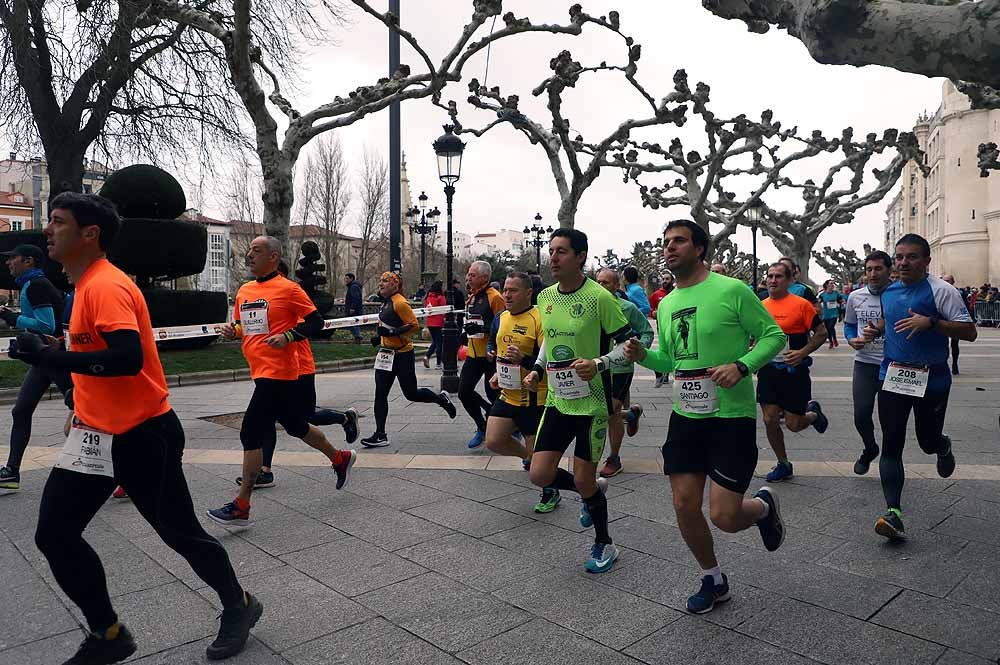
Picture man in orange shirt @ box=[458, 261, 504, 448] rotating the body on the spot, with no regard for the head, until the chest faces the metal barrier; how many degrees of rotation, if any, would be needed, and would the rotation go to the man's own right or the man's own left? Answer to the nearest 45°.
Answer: approximately 180°

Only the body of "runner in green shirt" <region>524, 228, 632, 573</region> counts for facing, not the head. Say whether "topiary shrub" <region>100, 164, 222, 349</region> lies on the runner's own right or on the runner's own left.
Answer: on the runner's own right

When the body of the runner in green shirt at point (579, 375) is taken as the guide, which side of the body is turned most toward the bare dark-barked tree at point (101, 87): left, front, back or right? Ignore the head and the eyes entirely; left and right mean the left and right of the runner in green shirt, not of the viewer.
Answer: right

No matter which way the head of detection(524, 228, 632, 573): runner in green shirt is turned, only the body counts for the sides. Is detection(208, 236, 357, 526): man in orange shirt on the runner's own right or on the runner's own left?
on the runner's own right

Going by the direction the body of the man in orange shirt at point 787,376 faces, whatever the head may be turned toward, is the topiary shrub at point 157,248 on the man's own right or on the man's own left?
on the man's own right

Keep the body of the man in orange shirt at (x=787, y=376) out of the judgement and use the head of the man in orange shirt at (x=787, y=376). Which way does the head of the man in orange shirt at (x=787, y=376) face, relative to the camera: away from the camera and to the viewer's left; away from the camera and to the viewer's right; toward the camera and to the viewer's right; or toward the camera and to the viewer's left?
toward the camera and to the viewer's left

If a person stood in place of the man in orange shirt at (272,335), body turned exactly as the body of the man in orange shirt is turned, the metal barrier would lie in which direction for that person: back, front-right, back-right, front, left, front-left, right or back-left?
back

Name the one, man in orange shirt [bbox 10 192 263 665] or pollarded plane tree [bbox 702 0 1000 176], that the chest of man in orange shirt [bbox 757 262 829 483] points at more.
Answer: the man in orange shirt

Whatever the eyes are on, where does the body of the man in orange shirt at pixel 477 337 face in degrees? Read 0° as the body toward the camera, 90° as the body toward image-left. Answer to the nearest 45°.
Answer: approximately 45°

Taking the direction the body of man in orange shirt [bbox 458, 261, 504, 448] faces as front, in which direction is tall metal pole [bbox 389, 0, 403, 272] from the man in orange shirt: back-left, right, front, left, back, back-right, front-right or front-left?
back-right

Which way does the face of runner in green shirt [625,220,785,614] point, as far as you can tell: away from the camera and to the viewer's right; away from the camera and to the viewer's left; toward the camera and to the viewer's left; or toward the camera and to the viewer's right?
toward the camera and to the viewer's left

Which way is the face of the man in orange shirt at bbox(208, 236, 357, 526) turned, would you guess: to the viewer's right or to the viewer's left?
to the viewer's left

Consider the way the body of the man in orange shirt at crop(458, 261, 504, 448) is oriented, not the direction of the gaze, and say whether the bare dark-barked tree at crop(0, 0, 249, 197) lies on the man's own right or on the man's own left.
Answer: on the man's own right

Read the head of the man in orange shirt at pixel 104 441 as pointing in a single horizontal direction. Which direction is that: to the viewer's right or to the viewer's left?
to the viewer's left
